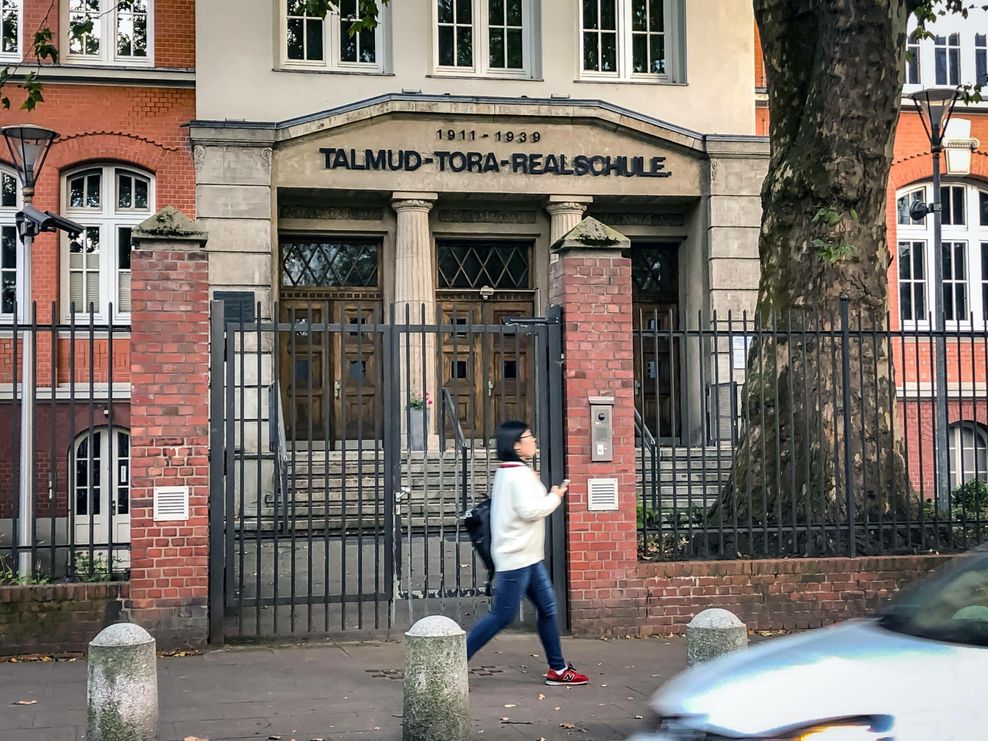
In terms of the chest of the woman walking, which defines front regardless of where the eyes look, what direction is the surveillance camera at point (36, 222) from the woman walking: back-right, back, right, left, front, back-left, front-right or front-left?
back-left

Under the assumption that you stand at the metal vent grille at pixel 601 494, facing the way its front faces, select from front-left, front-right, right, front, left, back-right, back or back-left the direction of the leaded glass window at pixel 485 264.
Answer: back

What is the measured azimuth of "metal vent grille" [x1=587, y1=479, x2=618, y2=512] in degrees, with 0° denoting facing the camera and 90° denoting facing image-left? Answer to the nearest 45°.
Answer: approximately 0°

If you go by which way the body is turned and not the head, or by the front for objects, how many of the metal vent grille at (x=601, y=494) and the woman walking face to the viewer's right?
1

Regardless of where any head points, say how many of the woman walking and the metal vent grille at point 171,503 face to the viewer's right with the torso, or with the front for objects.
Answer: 1

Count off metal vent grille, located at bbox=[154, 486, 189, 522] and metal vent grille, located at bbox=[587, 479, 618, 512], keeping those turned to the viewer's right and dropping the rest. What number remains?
0

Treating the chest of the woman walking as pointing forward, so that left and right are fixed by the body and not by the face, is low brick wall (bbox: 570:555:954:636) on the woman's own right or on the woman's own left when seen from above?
on the woman's own left

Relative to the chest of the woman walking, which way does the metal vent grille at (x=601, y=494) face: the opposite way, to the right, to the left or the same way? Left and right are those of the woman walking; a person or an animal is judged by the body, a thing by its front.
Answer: to the right

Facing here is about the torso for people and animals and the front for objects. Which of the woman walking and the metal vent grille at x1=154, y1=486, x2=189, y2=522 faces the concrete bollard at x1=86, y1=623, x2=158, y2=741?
the metal vent grille

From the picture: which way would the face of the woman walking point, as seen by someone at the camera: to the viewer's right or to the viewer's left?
to the viewer's right

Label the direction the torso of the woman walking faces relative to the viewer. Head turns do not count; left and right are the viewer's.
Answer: facing to the right of the viewer

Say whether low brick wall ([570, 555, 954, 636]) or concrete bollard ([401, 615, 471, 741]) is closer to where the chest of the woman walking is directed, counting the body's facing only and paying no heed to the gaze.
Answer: the low brick wall

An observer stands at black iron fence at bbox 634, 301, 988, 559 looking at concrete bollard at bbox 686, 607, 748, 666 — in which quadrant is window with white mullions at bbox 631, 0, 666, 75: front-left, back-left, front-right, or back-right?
back-right

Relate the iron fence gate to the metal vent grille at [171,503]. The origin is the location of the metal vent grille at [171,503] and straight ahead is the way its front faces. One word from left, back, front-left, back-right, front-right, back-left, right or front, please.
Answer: left

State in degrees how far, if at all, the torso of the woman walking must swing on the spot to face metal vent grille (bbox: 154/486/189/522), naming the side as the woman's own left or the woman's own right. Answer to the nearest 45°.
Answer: approximately 135° to the woman's own left

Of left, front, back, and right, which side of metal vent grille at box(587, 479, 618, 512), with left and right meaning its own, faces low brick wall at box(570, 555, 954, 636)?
left
